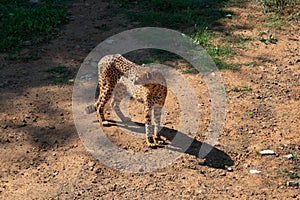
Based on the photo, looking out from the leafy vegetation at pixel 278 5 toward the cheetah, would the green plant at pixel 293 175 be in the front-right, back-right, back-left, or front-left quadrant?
front-left

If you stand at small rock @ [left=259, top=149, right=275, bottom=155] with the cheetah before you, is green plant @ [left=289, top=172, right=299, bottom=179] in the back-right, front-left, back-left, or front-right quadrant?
back-left

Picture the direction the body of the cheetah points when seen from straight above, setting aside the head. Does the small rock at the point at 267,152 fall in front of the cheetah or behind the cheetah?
in front

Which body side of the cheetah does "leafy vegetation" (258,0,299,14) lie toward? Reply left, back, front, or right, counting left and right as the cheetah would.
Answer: left

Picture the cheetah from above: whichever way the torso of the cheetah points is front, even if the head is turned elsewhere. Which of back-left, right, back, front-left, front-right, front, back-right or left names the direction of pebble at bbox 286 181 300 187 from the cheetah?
front

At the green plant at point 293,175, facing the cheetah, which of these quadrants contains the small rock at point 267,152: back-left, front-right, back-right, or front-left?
front-right

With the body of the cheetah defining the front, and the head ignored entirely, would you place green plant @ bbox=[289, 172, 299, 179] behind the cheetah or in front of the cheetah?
in front

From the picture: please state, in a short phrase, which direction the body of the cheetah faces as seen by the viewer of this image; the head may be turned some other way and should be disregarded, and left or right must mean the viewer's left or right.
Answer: facing the viewer and to the right of the viewer
